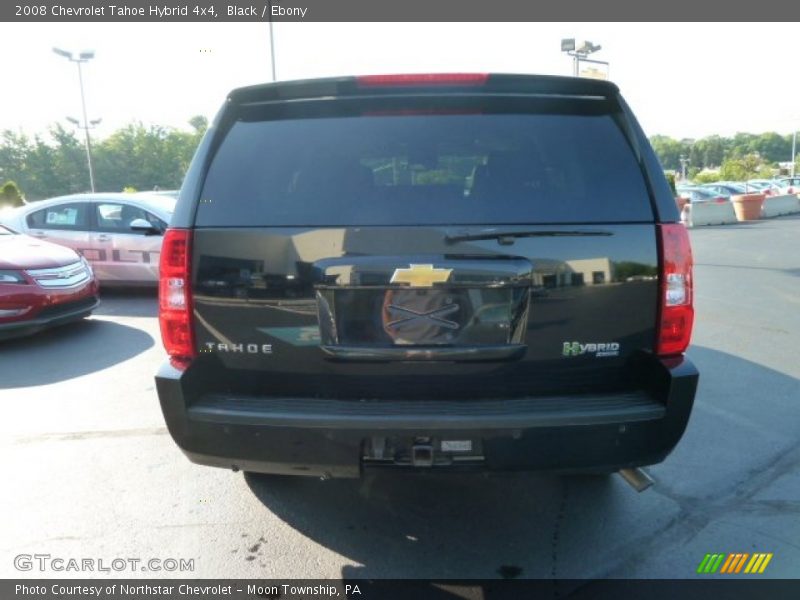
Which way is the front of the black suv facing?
away from the camera

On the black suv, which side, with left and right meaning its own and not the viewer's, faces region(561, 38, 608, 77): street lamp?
front

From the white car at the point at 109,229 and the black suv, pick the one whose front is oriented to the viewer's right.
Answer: the white car

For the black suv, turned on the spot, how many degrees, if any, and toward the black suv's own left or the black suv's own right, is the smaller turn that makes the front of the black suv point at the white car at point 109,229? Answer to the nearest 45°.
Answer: approximately 45° to the black suv's own left

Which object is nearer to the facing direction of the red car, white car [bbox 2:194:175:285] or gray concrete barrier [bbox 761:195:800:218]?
the gray concrete barrier

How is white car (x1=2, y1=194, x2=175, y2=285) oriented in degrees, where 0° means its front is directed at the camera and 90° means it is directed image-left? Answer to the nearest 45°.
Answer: approximately 270°

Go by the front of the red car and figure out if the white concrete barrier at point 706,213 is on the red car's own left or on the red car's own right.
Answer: on the red car's own left

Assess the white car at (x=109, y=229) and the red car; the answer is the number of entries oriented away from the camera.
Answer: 0

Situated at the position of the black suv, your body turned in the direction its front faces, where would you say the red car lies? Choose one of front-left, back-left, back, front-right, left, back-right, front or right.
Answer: front-left

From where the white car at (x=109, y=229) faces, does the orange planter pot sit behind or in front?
in front
